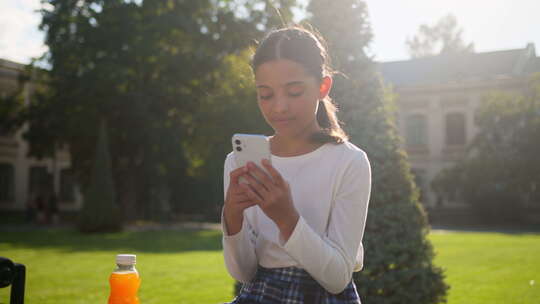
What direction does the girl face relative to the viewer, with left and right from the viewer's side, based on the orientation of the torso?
facing the viewer and to the left of the viewer

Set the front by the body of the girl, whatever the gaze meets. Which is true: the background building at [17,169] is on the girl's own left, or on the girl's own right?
on the girl's own right

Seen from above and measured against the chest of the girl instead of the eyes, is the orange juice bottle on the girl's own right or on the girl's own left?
on the girl's own right

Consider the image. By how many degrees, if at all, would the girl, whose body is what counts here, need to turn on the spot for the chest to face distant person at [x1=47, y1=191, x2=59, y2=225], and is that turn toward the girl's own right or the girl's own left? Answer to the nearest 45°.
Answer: approximately 90° to the girl's own right

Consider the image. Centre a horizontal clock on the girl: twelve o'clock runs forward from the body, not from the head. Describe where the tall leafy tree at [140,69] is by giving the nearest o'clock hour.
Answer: The tall leafy tree is roughly at 4 o'clock from the girl.

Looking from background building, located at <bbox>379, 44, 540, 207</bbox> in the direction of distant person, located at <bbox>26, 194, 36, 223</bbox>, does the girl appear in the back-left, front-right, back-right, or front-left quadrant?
front-left

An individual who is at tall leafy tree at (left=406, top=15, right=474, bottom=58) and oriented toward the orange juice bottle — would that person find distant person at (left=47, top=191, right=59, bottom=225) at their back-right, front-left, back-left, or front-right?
front-right

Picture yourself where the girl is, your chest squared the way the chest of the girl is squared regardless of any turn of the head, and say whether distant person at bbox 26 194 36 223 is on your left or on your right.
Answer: on your right

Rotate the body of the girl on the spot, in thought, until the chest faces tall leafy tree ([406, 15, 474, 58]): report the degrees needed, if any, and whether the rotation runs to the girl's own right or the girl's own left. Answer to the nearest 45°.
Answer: approximately 135° to the girl's own right
